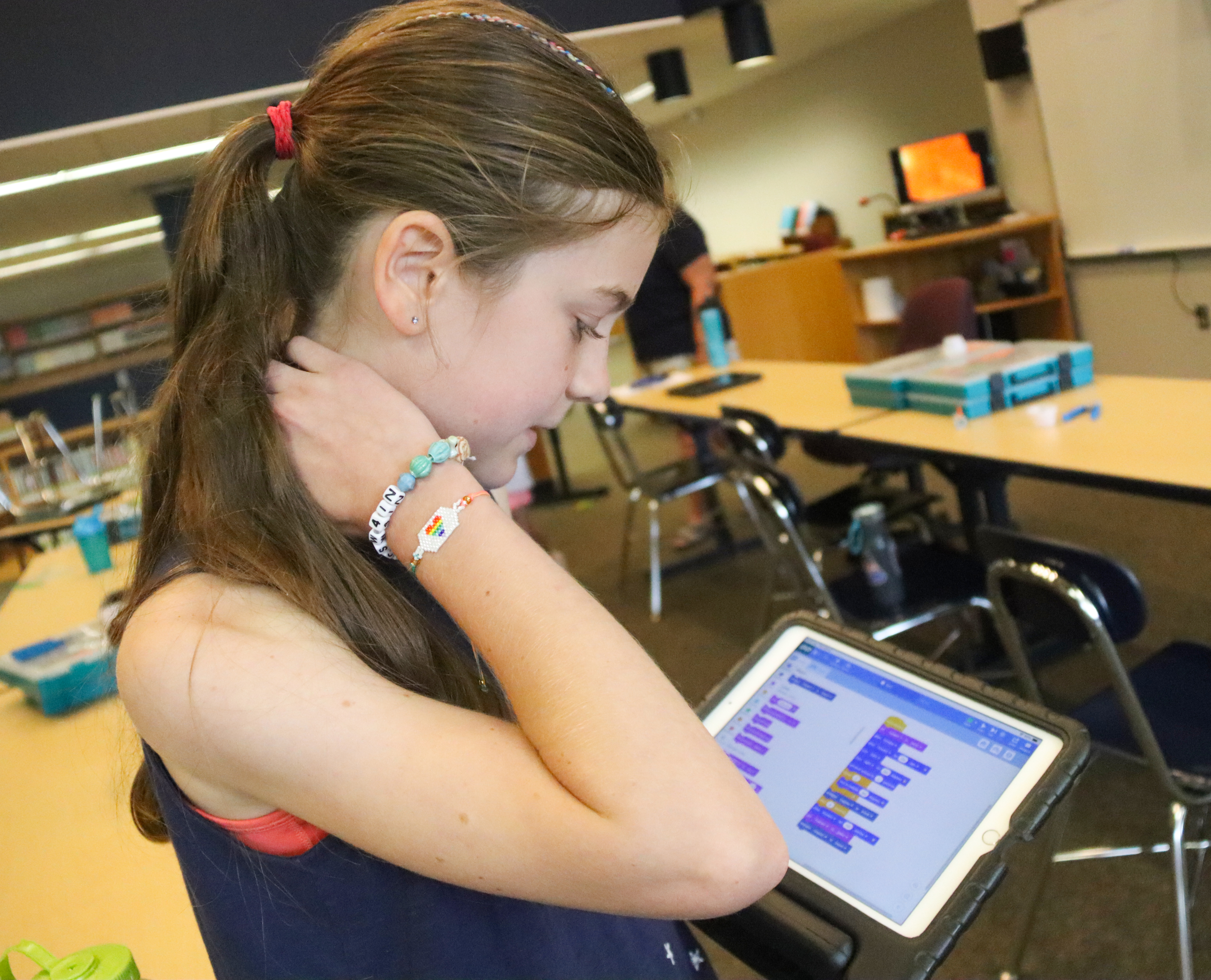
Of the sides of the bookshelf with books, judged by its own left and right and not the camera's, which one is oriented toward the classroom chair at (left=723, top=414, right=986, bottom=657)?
front

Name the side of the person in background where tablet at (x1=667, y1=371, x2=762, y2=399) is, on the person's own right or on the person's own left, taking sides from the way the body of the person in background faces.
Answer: on the person's own left

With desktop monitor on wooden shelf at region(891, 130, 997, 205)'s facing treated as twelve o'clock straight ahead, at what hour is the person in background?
The person in background is roughly at 1 o'clock from the desktop monitor on wooden shelf.

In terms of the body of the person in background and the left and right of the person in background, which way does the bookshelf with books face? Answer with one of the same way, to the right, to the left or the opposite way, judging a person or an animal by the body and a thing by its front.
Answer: to the left

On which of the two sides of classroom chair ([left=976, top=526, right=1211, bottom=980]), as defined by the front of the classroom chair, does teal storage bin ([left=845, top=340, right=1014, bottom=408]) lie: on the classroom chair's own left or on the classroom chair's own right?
on the classroom chair's own left

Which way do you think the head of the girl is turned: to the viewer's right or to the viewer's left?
to the viewer's right

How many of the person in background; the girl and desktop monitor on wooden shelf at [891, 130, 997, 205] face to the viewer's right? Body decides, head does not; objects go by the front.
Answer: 1

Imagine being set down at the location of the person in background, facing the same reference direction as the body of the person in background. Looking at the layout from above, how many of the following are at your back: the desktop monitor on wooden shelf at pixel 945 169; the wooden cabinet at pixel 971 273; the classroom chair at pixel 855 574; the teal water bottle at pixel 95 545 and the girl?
2

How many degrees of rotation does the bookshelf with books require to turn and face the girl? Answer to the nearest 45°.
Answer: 0° — it already faces them

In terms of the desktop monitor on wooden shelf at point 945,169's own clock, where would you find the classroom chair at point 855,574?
The classroom chair is roughly at 12 o'clock from the desktop monitor on wooden shelf.

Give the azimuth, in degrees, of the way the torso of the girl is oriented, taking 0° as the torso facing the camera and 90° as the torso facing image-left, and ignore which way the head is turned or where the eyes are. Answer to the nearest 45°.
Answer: approximately 270°

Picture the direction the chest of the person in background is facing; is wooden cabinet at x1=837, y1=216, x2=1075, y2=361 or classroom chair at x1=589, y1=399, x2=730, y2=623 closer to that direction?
the classroom chair
